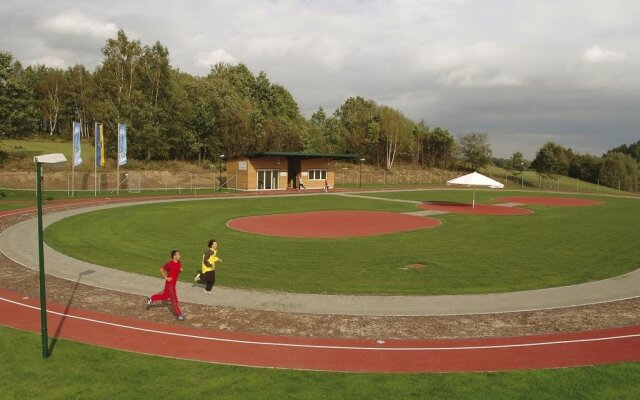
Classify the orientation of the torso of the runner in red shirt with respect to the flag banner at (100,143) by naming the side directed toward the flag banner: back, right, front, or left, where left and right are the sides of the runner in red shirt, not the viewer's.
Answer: left

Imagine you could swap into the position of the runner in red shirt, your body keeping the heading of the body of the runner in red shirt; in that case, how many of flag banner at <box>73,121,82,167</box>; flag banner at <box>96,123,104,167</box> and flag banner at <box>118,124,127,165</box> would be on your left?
3

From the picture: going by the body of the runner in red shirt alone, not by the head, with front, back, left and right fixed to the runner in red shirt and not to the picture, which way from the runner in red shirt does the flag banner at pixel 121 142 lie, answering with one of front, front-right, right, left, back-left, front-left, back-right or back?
left

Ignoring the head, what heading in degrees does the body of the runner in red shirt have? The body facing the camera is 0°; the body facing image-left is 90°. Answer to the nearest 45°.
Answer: approximately 270°

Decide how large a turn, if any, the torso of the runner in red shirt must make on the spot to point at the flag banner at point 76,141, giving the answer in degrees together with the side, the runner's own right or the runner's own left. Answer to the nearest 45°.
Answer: approximately 90° to the runner's own left
